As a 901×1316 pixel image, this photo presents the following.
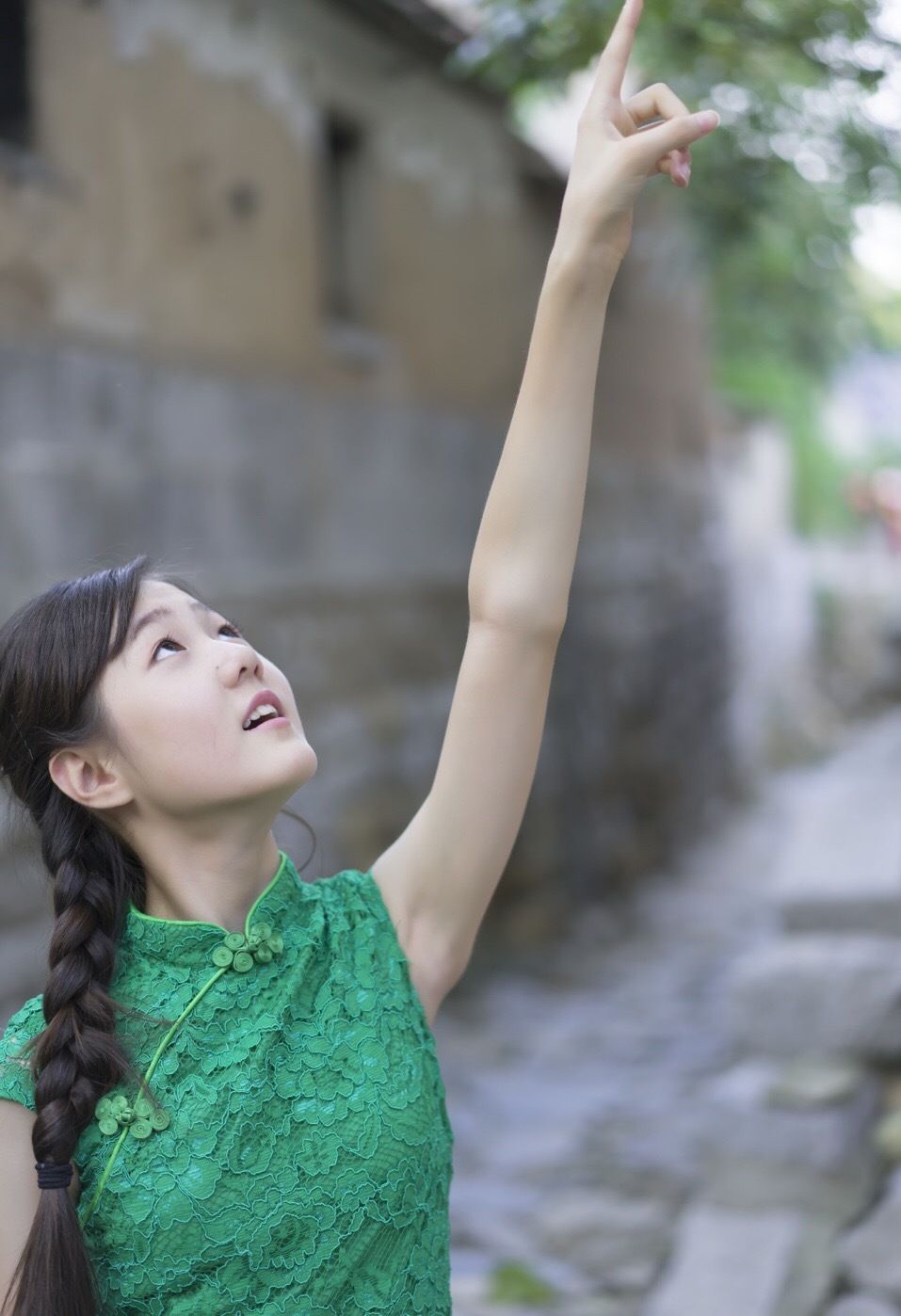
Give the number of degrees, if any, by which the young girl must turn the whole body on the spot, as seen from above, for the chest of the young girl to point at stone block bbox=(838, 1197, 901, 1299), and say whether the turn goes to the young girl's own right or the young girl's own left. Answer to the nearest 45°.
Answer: approximately 90° to the young girl's own left

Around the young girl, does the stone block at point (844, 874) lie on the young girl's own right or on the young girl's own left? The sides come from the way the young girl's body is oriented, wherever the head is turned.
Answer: on the young girl's own left

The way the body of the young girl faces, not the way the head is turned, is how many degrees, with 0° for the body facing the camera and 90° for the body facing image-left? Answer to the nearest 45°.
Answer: approximately 315°

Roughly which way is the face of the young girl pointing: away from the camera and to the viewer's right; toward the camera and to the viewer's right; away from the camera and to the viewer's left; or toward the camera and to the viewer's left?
toward the camera and to the viewer's right
